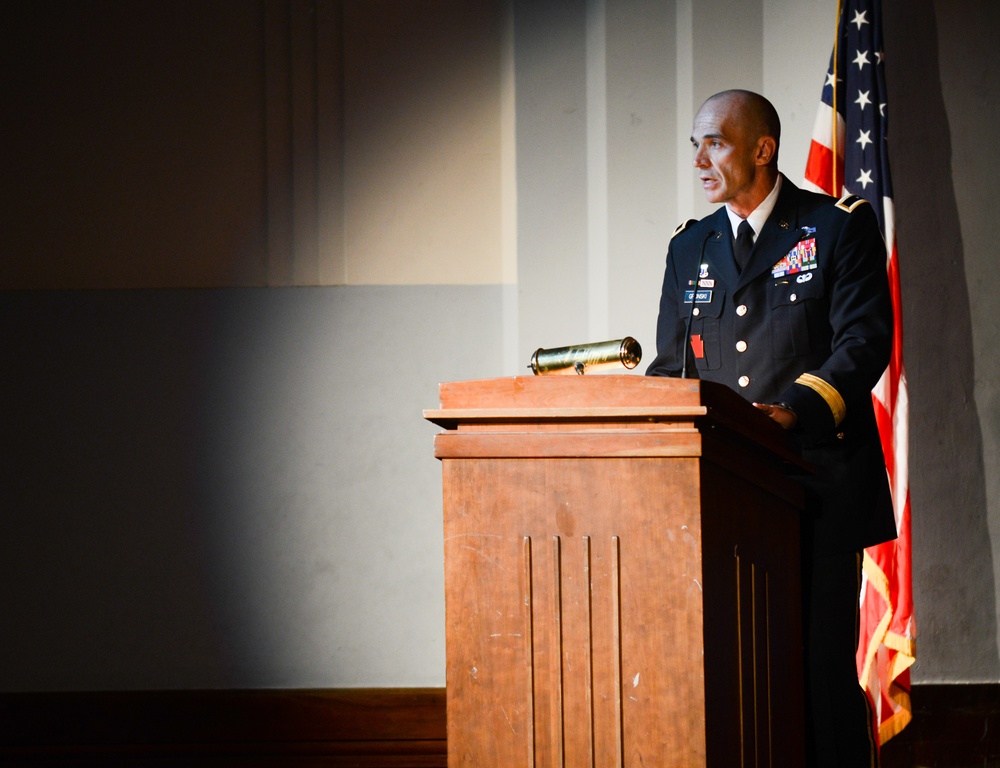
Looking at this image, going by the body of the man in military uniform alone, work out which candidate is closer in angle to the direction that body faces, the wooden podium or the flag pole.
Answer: the wooden podium

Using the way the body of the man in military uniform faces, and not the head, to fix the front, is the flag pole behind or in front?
behind

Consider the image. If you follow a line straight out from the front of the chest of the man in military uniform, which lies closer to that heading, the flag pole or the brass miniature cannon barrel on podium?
the brass miniature cannon barrel on podium

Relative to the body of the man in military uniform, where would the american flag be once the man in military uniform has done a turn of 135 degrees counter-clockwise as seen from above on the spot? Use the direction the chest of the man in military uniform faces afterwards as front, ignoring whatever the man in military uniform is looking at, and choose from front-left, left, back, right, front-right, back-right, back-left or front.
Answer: left

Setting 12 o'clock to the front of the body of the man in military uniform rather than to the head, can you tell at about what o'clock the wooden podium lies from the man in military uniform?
The wooden podium is roughly at 11 o'clock from the man in military uniform.

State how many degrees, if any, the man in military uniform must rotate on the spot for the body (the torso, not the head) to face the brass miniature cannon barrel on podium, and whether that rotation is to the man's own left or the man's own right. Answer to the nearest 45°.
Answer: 0° — they already face it

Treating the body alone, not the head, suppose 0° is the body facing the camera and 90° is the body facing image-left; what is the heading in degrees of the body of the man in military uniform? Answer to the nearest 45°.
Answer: approximately 45°
